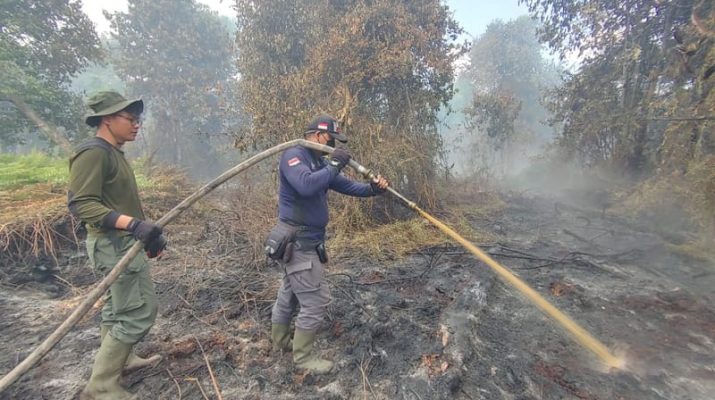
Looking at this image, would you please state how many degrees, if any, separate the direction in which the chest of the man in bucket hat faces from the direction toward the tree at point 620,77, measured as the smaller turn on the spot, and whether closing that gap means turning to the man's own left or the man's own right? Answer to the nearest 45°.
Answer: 0° — they already face it

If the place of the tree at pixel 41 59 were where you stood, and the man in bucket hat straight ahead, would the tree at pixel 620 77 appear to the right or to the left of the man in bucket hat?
left

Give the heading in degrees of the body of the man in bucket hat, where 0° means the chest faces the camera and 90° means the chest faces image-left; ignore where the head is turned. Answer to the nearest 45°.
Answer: approximately 270°

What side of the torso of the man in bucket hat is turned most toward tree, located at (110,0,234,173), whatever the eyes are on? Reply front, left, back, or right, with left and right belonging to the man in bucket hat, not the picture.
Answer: left

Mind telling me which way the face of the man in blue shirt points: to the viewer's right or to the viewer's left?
to the viewer's right

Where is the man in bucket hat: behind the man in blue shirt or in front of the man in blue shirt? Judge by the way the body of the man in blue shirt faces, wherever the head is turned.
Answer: behind

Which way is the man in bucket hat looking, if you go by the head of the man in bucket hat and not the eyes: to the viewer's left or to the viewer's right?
to the viewer's right

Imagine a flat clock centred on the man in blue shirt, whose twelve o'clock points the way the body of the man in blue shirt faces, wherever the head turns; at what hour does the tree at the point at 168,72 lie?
The tree is roughly at 8 o'clock from the man in blue shirt.

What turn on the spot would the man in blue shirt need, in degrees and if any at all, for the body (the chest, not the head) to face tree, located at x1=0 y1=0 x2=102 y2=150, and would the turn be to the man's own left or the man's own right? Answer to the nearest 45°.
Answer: approximately 135° to the man's own left

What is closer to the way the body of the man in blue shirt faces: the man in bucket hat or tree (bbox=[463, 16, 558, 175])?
the tree

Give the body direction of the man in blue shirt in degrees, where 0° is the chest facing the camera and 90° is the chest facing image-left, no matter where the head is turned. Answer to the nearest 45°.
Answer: approximately 270°

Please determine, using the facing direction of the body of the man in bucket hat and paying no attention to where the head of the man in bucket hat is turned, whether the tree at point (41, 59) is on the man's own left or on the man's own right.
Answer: on the man's own left
